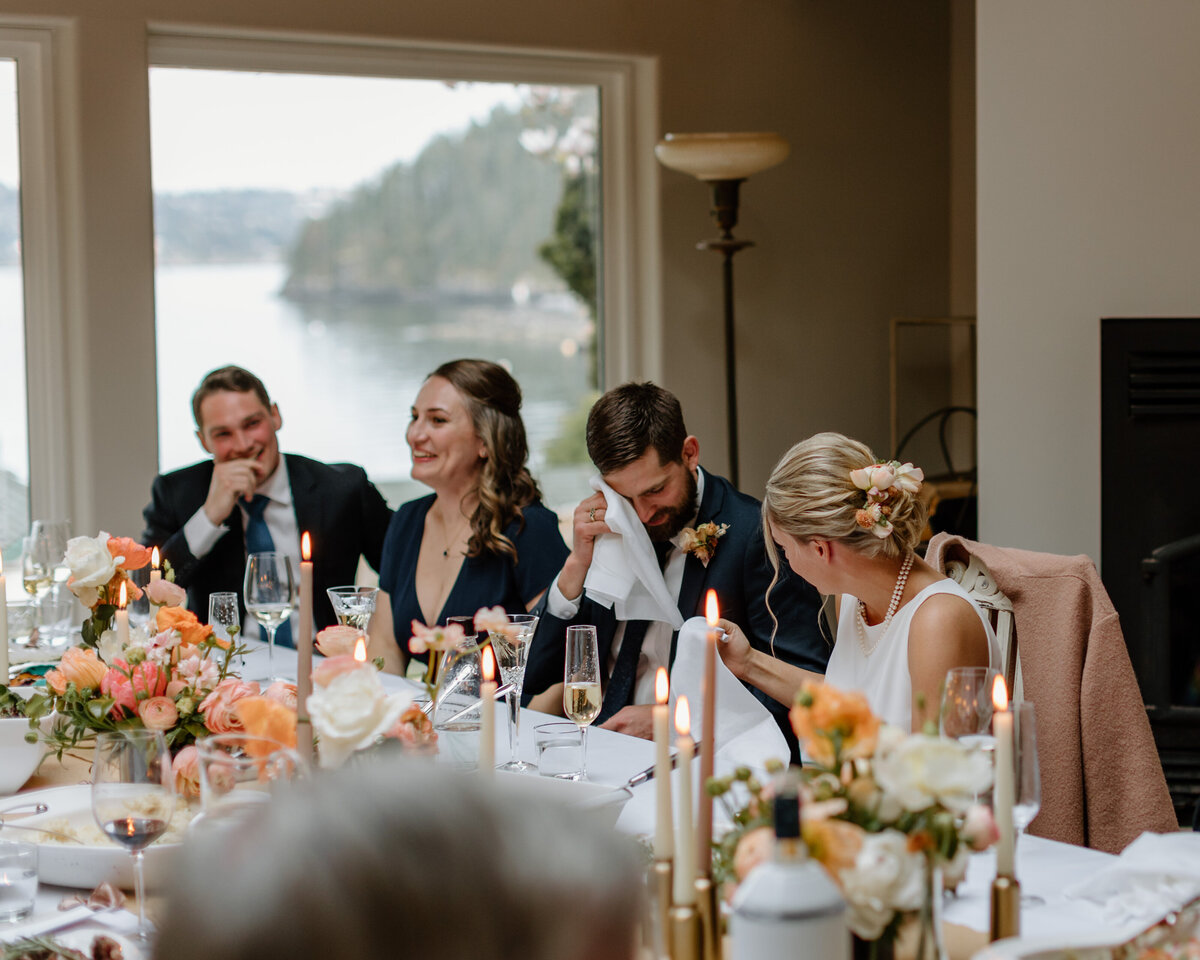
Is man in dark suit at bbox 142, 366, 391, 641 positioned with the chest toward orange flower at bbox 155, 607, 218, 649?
yes

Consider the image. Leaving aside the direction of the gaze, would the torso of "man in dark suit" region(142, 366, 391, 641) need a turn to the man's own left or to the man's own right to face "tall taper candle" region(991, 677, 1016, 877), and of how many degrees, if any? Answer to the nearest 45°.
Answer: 0° — they already face it

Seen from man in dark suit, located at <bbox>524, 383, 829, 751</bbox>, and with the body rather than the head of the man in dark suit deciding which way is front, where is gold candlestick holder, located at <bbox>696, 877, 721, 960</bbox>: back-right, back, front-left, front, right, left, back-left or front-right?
front-left

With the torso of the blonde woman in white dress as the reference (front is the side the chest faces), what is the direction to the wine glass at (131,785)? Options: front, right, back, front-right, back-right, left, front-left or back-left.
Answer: front

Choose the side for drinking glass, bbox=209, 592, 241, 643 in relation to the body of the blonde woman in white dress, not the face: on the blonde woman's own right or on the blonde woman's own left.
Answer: on the blonde woman's own right

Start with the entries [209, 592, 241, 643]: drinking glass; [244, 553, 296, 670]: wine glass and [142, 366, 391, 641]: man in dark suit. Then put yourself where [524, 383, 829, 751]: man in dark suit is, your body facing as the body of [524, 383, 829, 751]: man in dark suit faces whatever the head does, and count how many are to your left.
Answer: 0

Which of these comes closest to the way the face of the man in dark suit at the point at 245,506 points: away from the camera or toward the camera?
toward the camera

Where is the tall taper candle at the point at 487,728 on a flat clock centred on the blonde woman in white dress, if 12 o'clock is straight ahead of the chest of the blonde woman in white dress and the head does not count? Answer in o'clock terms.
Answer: The tall taper candle is roughly at 11 o'clock from the blonde woman in white dress.

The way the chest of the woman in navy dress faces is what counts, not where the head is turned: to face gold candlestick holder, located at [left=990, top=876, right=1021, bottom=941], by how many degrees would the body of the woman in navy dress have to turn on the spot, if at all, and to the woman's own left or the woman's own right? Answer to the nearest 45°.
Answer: approximately 45° to the woman's own left

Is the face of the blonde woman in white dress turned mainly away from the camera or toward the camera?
away from the camera

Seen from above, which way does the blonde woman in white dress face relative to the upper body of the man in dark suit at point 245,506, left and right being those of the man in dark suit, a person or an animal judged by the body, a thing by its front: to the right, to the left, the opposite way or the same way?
to the right

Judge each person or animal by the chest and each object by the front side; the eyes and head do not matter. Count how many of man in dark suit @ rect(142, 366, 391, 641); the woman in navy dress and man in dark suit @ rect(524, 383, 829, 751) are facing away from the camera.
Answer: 0

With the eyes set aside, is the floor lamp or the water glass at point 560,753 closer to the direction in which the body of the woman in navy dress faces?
the water glass

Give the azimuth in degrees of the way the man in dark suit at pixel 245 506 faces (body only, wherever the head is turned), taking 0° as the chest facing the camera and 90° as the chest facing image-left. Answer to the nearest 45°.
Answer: approximately 0°

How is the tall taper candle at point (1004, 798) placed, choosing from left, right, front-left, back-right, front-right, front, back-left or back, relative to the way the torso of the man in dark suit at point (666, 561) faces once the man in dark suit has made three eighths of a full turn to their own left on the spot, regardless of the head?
right

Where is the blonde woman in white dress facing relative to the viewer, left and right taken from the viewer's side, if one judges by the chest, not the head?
facing the viewer and to the left of the viewer

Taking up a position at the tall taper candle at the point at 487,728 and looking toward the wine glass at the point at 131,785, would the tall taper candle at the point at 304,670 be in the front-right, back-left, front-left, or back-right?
front-right

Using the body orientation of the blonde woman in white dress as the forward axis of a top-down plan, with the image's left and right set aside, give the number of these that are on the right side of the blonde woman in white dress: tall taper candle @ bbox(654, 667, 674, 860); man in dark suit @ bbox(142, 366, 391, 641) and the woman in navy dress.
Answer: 2
